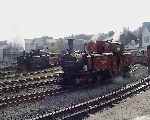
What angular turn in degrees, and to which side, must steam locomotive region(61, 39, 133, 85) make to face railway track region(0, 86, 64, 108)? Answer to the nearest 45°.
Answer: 0° — it already faces it

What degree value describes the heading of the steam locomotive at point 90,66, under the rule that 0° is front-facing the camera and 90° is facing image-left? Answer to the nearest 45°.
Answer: approximately 45°
